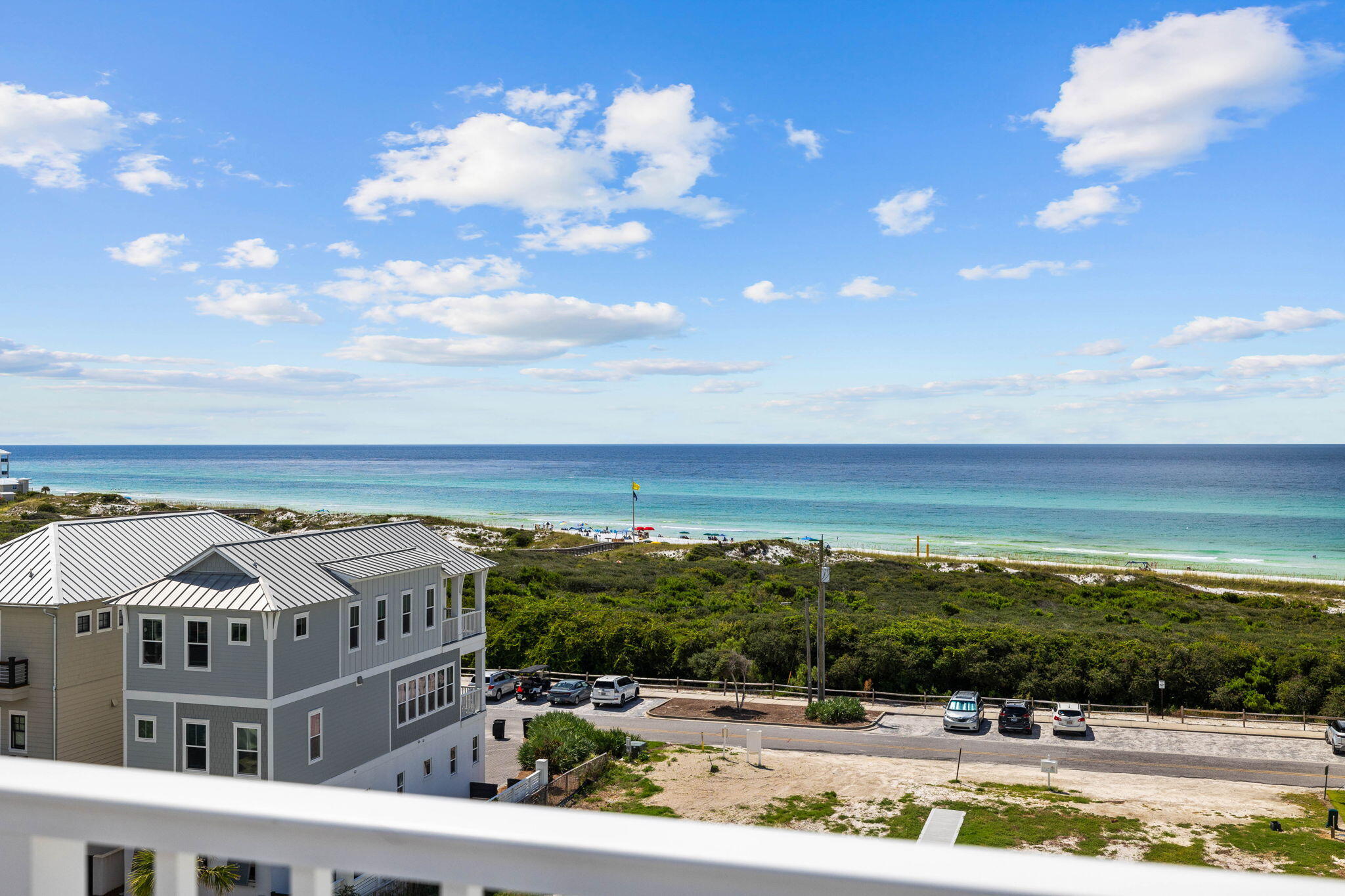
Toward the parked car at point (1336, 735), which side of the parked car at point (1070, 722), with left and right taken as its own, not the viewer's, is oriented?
right

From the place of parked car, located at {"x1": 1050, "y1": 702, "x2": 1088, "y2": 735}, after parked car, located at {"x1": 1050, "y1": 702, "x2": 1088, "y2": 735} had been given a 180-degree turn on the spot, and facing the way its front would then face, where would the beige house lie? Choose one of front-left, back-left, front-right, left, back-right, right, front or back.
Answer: front-right

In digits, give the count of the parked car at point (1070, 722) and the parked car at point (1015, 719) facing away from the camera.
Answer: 2

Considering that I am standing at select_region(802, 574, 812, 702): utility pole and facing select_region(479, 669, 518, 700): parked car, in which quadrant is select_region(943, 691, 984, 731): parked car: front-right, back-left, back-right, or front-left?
back-left

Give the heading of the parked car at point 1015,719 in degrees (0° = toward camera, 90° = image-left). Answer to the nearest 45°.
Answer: approximately 180°

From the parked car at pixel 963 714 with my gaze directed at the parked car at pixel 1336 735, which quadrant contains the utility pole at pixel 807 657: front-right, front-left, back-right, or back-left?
back-left

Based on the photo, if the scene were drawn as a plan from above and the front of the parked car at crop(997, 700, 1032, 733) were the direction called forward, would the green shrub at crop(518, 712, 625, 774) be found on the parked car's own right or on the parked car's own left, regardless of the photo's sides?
on the parked car's own left

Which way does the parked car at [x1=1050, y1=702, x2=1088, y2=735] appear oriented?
away from the camera

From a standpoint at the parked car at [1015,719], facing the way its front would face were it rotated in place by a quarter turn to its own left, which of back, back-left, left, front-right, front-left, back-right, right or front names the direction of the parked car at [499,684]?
front
